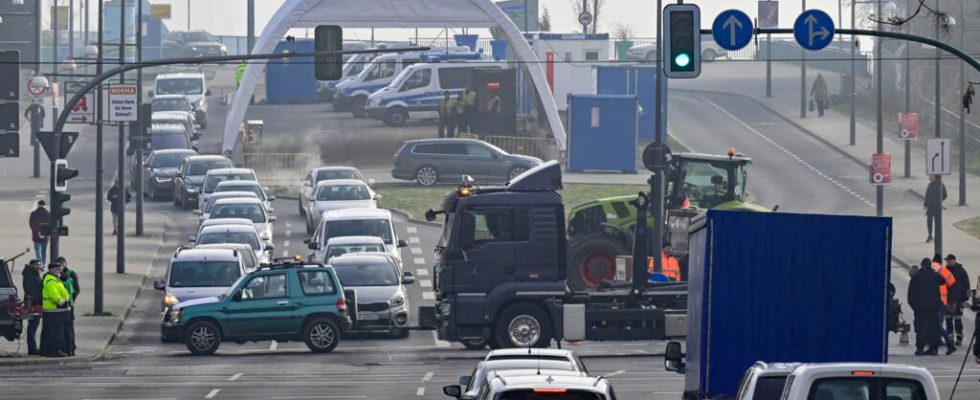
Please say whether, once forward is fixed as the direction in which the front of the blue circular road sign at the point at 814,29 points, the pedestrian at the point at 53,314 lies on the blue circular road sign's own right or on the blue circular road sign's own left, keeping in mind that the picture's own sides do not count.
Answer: on the blue circular road sign's own right

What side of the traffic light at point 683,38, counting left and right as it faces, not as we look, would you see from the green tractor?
back

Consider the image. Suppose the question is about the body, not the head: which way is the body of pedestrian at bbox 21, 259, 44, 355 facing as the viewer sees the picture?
to the viewer's right

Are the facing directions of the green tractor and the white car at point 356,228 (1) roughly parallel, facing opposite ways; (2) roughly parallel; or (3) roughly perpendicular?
roughly perpendicular

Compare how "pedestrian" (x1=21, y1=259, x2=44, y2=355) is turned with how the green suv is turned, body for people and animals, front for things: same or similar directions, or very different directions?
very different directions

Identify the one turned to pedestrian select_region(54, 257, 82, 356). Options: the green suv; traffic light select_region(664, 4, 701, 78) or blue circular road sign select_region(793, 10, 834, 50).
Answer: the green suv

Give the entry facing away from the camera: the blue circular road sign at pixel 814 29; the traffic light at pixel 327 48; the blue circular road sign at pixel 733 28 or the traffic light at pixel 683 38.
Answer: the traffic light at pixel 327 48

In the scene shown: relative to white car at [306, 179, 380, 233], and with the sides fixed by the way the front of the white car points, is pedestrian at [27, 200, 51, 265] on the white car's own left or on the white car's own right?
on the white car's own right
